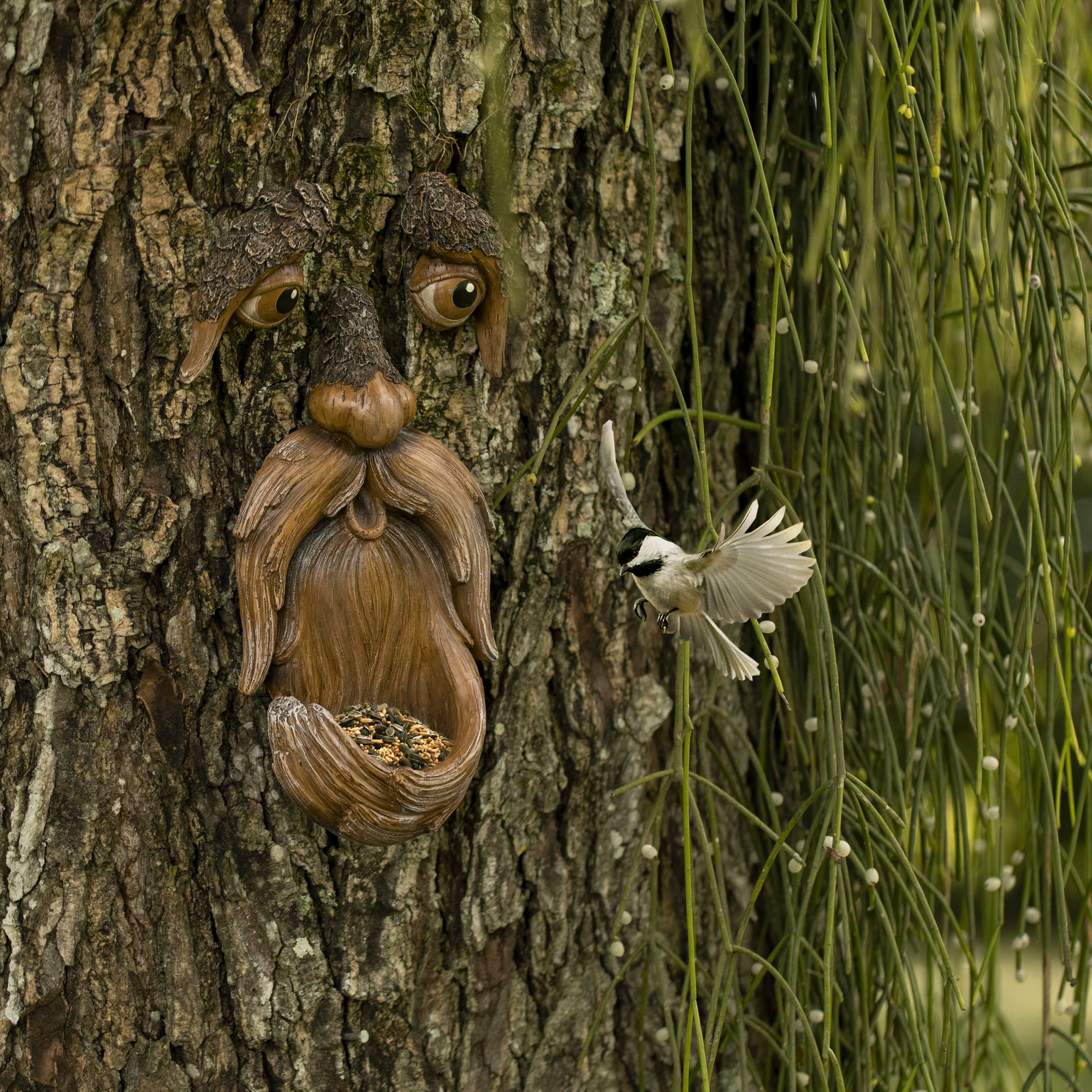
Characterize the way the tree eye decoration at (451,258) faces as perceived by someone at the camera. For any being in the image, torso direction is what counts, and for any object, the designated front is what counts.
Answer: facing the viewer
